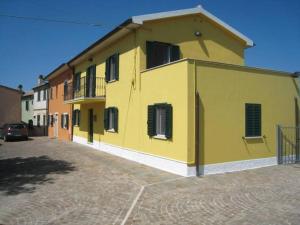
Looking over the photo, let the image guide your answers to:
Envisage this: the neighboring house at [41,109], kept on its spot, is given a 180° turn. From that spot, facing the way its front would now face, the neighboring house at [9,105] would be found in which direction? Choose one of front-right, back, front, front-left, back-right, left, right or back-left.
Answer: left

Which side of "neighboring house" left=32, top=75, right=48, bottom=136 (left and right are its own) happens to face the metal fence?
left

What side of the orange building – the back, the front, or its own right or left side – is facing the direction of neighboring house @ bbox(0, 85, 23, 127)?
right

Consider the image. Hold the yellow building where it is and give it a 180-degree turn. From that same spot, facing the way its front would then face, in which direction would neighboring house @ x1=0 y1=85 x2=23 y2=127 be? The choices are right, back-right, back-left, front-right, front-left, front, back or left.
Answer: left

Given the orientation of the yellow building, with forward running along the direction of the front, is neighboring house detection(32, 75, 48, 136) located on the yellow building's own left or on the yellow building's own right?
on the yellow building's own right

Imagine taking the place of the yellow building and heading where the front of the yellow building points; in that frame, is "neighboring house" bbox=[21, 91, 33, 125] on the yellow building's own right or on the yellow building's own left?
on the yellow building's own right

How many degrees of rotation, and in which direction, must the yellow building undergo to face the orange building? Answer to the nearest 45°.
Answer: approximately 90° to its right

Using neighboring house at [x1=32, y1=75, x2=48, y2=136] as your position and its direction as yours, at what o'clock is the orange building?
The orange building is roughly at 10 o'clock from the neighboring house.

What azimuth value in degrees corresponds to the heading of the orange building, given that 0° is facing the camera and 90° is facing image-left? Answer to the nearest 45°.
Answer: approximately 45°

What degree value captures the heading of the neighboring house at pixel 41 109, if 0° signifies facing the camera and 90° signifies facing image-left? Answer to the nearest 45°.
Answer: approximately 45°
